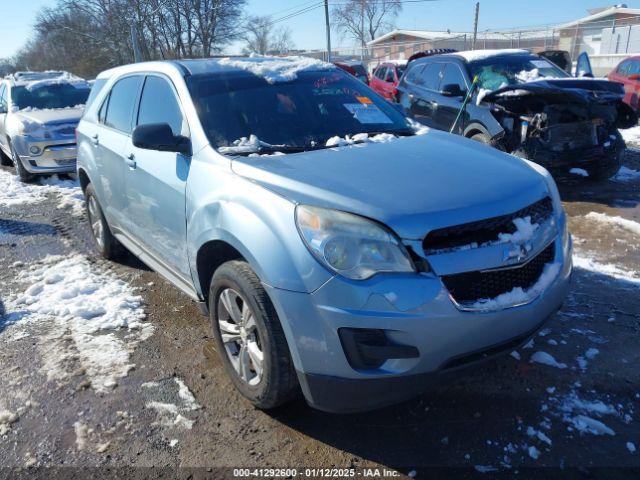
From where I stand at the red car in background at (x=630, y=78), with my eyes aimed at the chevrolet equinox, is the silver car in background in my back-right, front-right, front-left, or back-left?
front-right

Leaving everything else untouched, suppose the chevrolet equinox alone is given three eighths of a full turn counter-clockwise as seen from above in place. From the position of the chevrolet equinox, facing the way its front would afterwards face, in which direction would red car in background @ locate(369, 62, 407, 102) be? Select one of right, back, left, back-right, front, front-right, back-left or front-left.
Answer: front

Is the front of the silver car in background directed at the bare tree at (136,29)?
no

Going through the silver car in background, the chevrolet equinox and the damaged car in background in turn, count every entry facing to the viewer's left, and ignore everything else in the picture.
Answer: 0

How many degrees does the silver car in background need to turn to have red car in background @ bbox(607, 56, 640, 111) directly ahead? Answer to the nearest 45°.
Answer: approximately 45° to its left

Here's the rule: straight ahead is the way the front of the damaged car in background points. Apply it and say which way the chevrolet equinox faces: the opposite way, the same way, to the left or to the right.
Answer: the same way

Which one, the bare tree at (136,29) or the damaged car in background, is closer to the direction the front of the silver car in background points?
the damaged car in background

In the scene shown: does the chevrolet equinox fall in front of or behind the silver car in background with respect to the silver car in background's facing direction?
in front

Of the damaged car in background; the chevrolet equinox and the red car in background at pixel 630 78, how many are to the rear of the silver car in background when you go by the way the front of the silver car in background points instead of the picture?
0

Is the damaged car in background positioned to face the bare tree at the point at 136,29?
no

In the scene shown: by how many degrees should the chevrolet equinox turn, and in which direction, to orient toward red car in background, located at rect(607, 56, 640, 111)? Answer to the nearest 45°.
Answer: approximately 90° to its left

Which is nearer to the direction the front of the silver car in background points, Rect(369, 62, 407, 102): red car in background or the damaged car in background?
the damaged car in background

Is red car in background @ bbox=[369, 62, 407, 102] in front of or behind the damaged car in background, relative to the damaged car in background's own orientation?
behind

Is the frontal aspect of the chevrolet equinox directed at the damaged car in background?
no

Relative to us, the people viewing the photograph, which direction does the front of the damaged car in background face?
facing the viewer and to the right of the viewer
